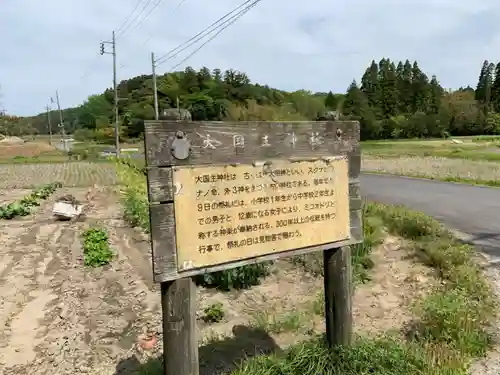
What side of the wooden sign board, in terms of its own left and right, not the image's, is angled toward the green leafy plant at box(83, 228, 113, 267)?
back

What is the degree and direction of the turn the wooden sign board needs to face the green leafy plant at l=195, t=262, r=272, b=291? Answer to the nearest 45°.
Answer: approximately 135° to its left

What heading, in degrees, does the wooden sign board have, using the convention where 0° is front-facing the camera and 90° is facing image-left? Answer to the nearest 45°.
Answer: approximately 315°

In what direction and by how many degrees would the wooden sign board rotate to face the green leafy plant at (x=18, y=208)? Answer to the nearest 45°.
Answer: approximately 180°
